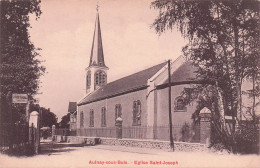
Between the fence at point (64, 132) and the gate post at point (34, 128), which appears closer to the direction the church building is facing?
the fence

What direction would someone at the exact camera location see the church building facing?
facing away from the viewer and to the left of the viewer

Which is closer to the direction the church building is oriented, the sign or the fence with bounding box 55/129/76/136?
the fence

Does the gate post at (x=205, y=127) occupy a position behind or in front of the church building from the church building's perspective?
behind

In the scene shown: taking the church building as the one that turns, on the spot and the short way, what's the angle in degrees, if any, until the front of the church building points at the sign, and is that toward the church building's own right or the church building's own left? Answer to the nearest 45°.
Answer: approximately 135° to the church building's own left

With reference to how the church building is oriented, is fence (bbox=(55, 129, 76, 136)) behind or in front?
in front
